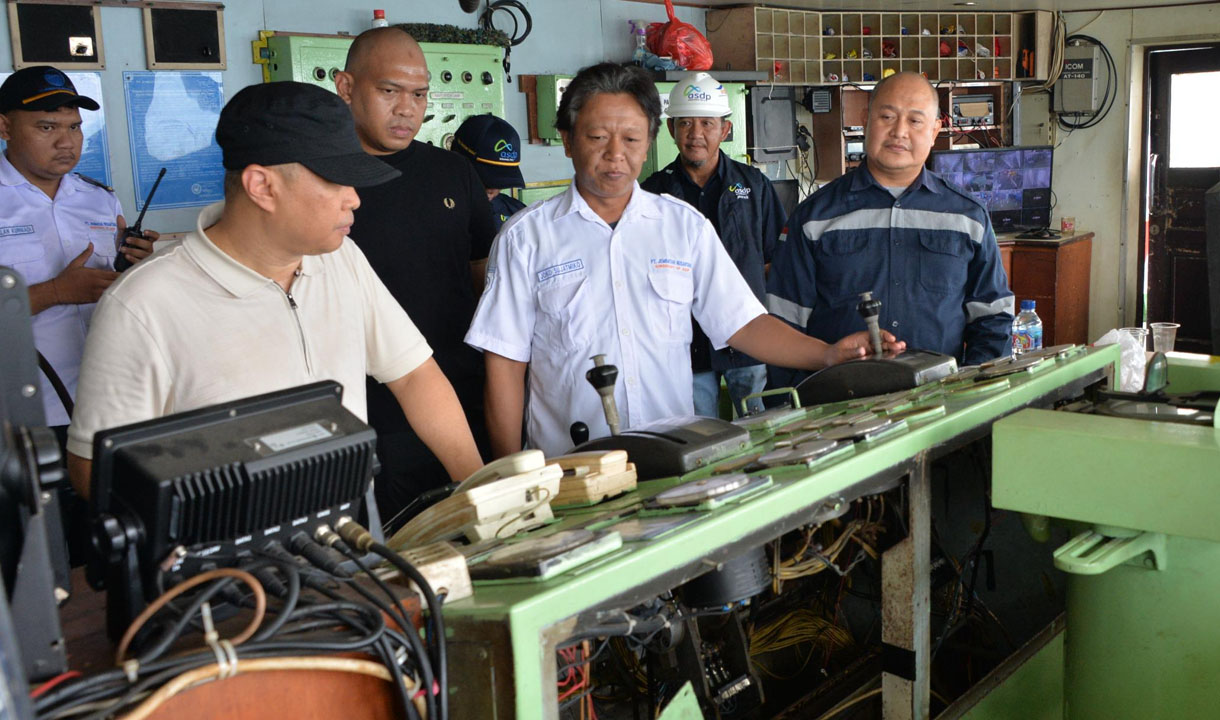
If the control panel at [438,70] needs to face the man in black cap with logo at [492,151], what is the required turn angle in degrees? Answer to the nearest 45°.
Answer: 0° — it already faces them

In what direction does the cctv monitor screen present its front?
toward the camera

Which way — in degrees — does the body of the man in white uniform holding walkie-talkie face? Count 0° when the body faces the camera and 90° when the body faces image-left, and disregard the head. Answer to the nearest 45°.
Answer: approximately 315°

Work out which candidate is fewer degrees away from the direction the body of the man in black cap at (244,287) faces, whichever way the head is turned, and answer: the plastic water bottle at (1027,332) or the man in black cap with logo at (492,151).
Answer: the plastic water bottle

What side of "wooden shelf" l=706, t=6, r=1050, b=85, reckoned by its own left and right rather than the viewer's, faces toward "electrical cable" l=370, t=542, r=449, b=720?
front

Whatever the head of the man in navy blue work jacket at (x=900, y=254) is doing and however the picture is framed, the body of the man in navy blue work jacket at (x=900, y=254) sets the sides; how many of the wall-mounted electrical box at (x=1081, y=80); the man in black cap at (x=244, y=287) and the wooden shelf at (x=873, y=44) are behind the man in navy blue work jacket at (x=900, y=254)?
2

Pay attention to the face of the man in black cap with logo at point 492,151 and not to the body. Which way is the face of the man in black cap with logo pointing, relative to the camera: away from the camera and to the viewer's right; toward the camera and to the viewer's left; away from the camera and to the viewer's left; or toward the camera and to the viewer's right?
toward the camera and to the viewer's right

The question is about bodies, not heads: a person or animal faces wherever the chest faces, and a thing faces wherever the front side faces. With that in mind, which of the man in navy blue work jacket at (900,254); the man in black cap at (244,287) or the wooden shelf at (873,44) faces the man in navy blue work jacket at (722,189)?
the wooden shelf

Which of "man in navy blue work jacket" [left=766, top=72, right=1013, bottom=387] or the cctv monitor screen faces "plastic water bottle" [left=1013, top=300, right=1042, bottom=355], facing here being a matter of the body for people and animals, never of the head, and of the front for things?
the cctv monitor screen

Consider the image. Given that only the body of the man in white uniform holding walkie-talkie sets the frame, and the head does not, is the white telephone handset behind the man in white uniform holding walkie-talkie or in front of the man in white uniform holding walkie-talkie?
in front

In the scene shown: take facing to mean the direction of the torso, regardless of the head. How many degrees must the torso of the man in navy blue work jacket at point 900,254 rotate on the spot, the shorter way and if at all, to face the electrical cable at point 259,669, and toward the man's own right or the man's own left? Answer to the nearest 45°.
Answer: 0° — they already face it

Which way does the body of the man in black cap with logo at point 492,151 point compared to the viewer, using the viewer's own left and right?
facing the viewer and to the right of the viewer

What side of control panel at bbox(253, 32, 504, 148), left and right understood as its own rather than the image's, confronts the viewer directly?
front

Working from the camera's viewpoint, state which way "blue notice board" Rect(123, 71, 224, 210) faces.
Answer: facing the viewer

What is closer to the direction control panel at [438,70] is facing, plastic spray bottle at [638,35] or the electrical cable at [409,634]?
the electrical cable
